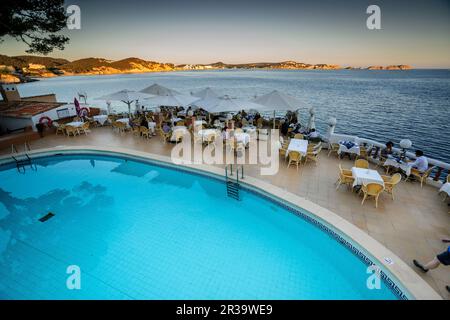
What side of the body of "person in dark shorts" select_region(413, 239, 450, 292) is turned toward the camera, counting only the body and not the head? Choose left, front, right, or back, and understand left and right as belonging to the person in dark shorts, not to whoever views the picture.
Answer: left

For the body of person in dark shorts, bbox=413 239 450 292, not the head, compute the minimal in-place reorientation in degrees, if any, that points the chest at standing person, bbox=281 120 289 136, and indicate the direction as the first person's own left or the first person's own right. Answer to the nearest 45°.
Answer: approximately 45° to the first person's own right

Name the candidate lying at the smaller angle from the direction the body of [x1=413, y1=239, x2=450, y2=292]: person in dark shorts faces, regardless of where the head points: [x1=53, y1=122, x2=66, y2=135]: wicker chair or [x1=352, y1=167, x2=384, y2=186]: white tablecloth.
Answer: the wicker chair

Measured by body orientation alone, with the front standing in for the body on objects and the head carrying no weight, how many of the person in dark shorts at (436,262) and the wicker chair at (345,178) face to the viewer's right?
1

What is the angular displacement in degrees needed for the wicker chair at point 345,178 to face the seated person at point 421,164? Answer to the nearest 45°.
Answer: approximately 45° to its left

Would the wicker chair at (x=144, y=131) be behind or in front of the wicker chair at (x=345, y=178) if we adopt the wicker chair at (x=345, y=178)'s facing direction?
behind

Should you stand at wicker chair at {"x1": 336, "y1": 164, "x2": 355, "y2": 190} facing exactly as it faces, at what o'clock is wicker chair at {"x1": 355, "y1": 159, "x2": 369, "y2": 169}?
wicker chair at {"x1": 355, "y1": 159, "x2": 369, "y2": 169} is roughly at 10 o'clock from wicker chair at {"x1": 336, "y1": 164, "x2": 355, "y2": 190}.

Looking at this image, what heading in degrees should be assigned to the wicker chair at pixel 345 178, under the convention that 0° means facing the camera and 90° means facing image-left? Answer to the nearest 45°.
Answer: approximately 270°

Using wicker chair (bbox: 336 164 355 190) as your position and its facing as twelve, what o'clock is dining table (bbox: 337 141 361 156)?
The dining table is roughly at 9 o'clock from the wicker chair.

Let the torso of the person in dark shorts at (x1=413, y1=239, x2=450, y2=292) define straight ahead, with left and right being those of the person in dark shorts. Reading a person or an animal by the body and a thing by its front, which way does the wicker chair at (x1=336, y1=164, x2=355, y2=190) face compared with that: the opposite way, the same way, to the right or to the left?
the opposite way
